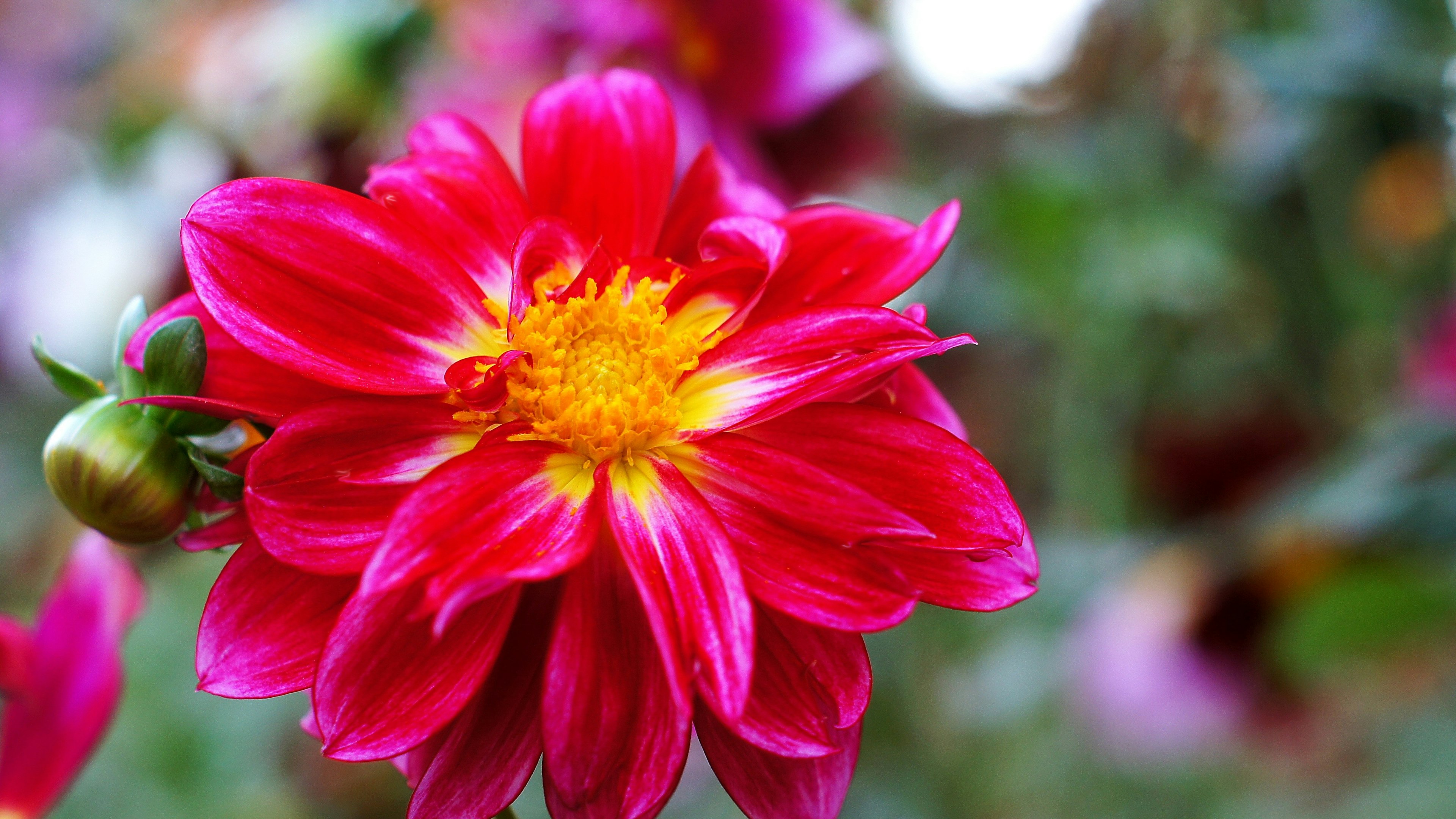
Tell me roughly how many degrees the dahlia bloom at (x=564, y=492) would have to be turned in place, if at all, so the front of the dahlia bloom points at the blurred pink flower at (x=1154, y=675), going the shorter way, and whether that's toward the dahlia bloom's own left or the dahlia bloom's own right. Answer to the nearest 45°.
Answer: approximately 135° to the dahlia bloom's own left

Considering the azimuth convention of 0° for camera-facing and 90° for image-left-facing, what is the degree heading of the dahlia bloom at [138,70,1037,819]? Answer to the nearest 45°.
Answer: approximately 0°
